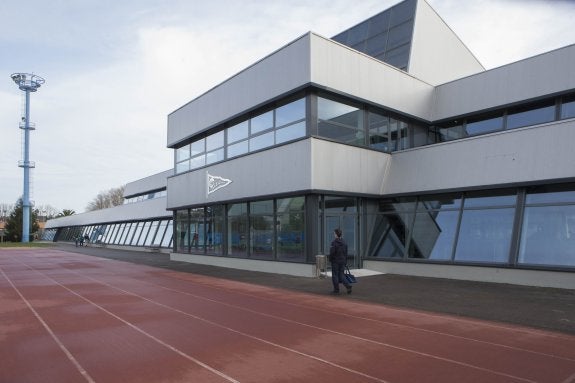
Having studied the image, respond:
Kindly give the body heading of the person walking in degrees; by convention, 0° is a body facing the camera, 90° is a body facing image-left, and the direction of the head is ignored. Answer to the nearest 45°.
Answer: approximately 135°

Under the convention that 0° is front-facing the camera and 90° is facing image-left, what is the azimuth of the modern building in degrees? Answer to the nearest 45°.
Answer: approximately 45°
